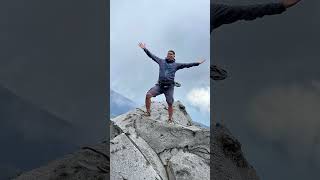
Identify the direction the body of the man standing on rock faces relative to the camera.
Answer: toward the camera
